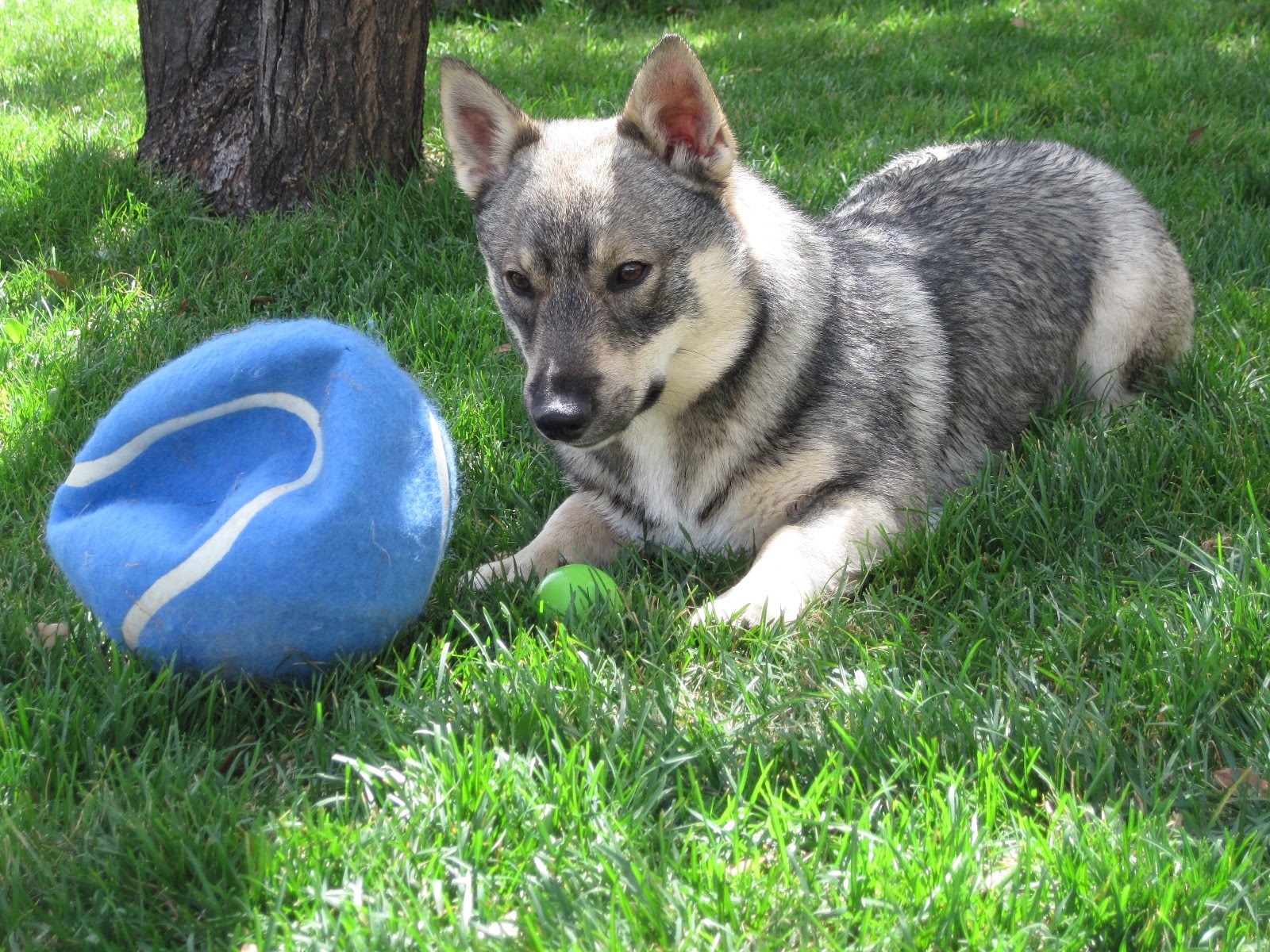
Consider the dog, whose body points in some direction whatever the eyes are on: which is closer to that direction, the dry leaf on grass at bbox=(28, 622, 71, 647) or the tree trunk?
the dry leaf on grass

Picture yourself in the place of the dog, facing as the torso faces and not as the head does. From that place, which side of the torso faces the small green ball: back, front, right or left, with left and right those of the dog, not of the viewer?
front

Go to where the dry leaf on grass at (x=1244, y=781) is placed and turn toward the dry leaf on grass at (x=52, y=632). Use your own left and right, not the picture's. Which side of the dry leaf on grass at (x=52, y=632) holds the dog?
right

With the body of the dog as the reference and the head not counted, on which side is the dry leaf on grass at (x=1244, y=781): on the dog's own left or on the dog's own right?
on the dog's own left

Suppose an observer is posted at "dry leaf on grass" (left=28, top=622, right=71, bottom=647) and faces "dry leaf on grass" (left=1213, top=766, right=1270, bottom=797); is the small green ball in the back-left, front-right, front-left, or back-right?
front-left

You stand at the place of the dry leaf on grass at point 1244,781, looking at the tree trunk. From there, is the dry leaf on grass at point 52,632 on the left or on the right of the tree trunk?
left

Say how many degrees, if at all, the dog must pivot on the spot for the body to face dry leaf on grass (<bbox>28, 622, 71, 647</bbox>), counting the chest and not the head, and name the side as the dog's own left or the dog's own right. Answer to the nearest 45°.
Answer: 0° — it already faces it

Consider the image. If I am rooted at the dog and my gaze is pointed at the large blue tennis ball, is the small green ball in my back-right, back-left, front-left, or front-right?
front-left

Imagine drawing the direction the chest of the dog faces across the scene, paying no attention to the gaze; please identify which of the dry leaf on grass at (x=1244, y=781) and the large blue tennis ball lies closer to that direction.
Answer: the large blue tennis ball

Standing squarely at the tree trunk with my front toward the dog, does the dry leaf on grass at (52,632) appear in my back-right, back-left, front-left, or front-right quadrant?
front-right

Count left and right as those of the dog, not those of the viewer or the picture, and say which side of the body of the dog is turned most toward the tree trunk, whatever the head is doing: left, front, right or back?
right

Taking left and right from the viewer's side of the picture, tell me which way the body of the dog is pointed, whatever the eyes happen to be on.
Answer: facing the viewer and to the left of the viewer

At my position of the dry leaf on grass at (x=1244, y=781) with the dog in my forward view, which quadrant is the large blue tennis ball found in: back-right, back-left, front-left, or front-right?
front-left

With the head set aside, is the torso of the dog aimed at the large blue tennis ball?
yes
